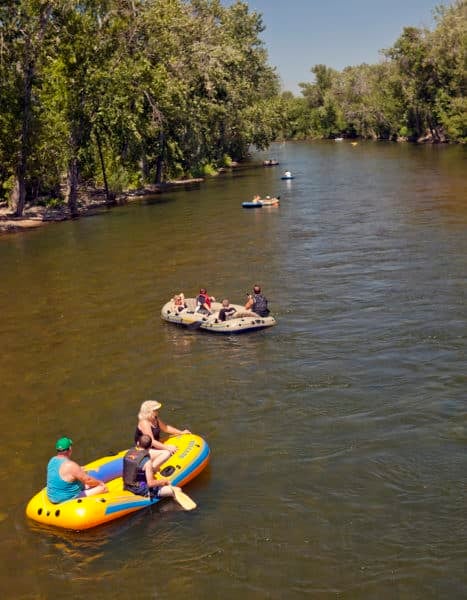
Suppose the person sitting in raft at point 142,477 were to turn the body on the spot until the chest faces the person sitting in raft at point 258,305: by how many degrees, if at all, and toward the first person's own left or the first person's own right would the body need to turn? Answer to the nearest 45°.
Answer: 0° — they already face them

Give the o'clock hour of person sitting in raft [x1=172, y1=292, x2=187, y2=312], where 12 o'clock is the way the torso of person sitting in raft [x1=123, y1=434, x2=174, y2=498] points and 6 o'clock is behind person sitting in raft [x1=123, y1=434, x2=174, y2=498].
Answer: person sitting in raft [x1=172, y1=292, x2=187, y2=312] is roughly at 11 o'clock from person sitting in raft [x1=123, y1=434, x2=174, y2=498].

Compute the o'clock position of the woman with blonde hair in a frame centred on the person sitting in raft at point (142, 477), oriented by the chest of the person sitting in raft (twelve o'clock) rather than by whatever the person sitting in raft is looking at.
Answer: The woman with blonde hair is roughly at 11 o'clock from the person sitting in raft.

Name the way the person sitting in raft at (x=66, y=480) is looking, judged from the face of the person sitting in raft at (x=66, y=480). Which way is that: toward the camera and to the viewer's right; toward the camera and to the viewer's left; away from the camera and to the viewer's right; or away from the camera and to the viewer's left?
away from the camera and to the viewer's right

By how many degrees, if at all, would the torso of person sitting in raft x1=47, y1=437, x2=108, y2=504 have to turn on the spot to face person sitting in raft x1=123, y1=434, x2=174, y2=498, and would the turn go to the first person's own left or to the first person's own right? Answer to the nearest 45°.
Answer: approximately 45° to the first person's own right

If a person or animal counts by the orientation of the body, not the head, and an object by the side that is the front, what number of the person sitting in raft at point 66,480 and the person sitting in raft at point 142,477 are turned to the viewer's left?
0

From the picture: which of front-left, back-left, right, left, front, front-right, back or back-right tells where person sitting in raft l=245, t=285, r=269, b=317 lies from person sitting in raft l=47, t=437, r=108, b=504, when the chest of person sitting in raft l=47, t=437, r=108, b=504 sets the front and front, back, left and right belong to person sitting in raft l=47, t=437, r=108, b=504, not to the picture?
front

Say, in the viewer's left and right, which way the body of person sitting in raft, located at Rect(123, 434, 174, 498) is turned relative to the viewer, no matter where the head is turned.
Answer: facing away from the viewer and to the right of the viewer

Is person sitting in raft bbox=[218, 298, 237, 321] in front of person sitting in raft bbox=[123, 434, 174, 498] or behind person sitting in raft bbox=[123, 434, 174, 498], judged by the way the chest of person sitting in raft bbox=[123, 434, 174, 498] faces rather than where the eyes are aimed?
in front

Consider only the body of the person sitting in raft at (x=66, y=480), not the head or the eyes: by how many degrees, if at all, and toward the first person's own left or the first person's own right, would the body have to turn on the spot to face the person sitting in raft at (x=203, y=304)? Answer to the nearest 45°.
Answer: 0° — they already face them

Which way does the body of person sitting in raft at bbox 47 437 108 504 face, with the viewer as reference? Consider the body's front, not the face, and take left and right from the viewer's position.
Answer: facing away from the viewer and to the right of the viewer

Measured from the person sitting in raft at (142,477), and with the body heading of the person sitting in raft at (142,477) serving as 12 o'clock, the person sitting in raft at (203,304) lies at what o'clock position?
the person sitting in raft at (203,304) is roughly at 11 o'clock from the person sitting in raft at (142,477).

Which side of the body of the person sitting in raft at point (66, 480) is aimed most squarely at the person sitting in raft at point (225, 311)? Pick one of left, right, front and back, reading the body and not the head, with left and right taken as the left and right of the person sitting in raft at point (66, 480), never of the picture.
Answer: front
